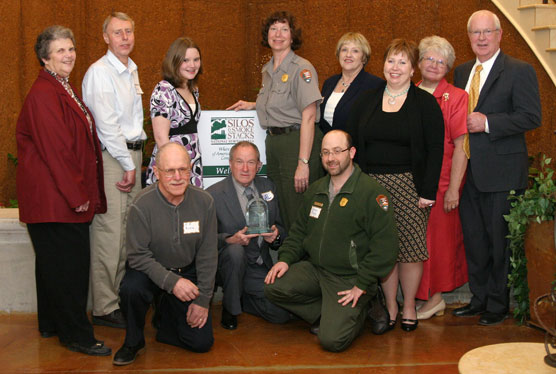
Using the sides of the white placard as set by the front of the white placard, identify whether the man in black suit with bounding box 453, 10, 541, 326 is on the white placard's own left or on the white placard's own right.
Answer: on the white placard's own left

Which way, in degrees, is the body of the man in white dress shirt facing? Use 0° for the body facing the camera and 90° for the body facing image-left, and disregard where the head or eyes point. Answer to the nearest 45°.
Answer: approximately 315°

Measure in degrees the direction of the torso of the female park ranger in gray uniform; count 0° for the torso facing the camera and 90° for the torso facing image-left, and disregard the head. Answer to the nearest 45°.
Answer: approximately 45°

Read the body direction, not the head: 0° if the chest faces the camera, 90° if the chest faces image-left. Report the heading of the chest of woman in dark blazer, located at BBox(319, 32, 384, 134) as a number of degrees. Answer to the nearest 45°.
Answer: approximately 45°
